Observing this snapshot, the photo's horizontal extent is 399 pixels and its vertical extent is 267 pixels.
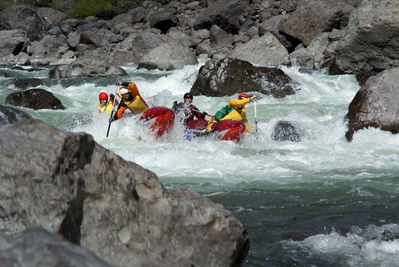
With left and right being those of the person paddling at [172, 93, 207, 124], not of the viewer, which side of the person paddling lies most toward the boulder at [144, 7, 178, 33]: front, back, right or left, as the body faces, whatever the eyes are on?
back

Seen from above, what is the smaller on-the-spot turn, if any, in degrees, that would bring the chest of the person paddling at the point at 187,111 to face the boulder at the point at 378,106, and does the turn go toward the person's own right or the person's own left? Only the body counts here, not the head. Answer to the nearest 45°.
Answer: approximately 90° to the person's own left

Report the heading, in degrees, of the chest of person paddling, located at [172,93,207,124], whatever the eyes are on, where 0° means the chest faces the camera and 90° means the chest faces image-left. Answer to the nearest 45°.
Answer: approximately 0°

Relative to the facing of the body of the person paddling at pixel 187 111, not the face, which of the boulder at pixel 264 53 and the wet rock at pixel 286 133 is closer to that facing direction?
the wet rock

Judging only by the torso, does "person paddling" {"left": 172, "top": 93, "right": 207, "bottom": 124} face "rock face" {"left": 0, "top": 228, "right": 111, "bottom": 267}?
yes

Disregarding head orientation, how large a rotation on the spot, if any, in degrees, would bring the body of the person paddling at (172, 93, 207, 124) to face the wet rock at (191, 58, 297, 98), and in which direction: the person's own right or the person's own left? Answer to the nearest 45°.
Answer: approximately 180°

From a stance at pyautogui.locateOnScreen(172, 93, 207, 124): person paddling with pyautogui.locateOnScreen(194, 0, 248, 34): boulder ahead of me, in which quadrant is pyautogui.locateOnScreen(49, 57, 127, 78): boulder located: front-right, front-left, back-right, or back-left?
front-left

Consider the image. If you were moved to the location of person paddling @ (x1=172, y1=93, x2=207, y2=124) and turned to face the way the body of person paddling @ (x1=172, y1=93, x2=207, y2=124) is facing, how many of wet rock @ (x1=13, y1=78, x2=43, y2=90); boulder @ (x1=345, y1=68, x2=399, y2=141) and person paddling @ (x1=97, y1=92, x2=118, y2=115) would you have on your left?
1

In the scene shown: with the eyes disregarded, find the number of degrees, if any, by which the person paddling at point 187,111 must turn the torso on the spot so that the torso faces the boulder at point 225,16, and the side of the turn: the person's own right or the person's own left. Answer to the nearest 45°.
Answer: approximately 180°

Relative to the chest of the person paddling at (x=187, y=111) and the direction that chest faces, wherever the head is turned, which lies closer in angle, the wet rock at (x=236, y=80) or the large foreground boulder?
the large foreground boulder

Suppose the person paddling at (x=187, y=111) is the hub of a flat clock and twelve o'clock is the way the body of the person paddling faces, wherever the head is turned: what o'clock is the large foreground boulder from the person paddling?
The large foreground boulder is roughly at 12 o'clock from the person paddling.

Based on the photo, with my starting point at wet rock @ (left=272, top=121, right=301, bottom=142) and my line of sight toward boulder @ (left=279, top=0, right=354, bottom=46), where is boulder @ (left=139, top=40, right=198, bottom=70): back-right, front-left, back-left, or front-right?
front-left

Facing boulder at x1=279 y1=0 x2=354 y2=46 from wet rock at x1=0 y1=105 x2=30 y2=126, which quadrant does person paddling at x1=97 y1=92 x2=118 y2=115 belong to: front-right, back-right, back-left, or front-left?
front-right
